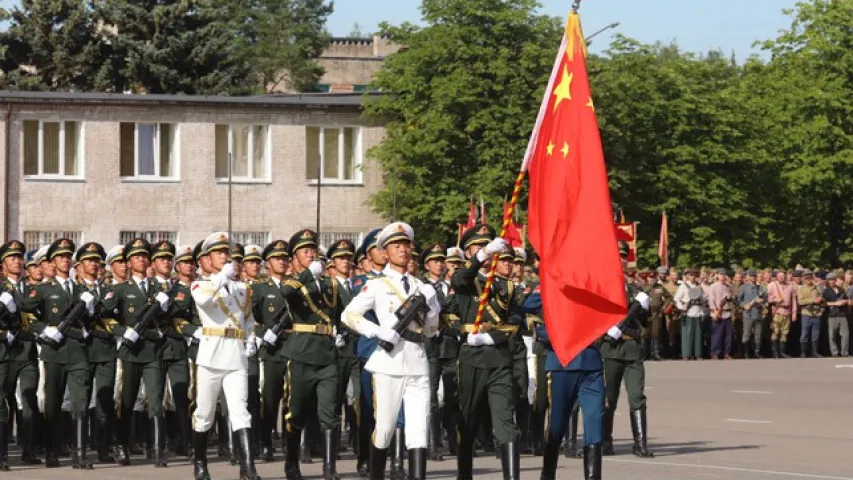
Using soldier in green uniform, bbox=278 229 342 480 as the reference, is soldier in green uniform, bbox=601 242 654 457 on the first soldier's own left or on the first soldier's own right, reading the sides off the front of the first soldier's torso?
on the first soldier's own left
